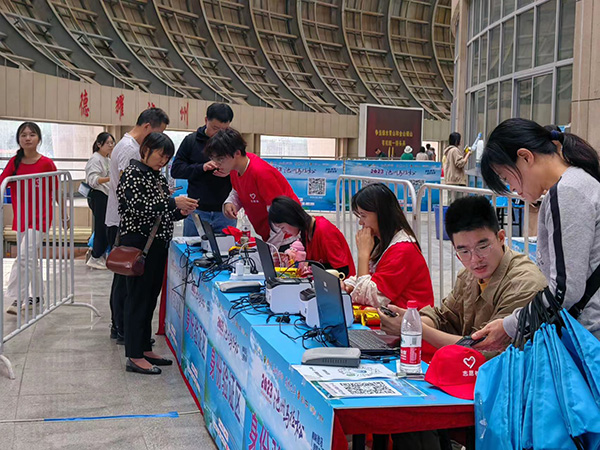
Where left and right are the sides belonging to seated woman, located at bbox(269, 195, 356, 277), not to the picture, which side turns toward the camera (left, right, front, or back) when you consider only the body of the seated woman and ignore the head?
left

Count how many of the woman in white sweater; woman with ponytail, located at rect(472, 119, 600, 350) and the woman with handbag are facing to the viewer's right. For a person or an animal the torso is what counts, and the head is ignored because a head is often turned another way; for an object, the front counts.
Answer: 2

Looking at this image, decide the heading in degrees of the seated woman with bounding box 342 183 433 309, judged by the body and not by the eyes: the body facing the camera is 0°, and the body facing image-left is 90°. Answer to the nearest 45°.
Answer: approximately 90°

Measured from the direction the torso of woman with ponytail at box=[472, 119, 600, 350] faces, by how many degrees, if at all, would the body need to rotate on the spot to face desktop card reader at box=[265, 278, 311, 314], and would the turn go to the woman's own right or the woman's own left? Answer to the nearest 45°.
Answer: approximately 45° to the woman's own right

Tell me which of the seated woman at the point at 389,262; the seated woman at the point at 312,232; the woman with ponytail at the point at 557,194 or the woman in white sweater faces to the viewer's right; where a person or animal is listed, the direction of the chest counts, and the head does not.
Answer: the woman in white sweater

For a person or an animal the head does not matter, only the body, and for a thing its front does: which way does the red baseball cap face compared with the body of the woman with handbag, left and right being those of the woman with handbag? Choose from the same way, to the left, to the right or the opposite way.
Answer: to the right

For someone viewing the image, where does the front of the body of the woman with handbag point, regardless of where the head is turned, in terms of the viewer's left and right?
facing to the right of the viewer

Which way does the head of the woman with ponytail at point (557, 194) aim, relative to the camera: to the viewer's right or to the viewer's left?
to the viewer's left

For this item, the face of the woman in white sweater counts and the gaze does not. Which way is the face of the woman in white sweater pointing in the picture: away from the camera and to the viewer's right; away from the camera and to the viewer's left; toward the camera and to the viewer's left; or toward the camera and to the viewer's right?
toward the camera and to the viewer's right
